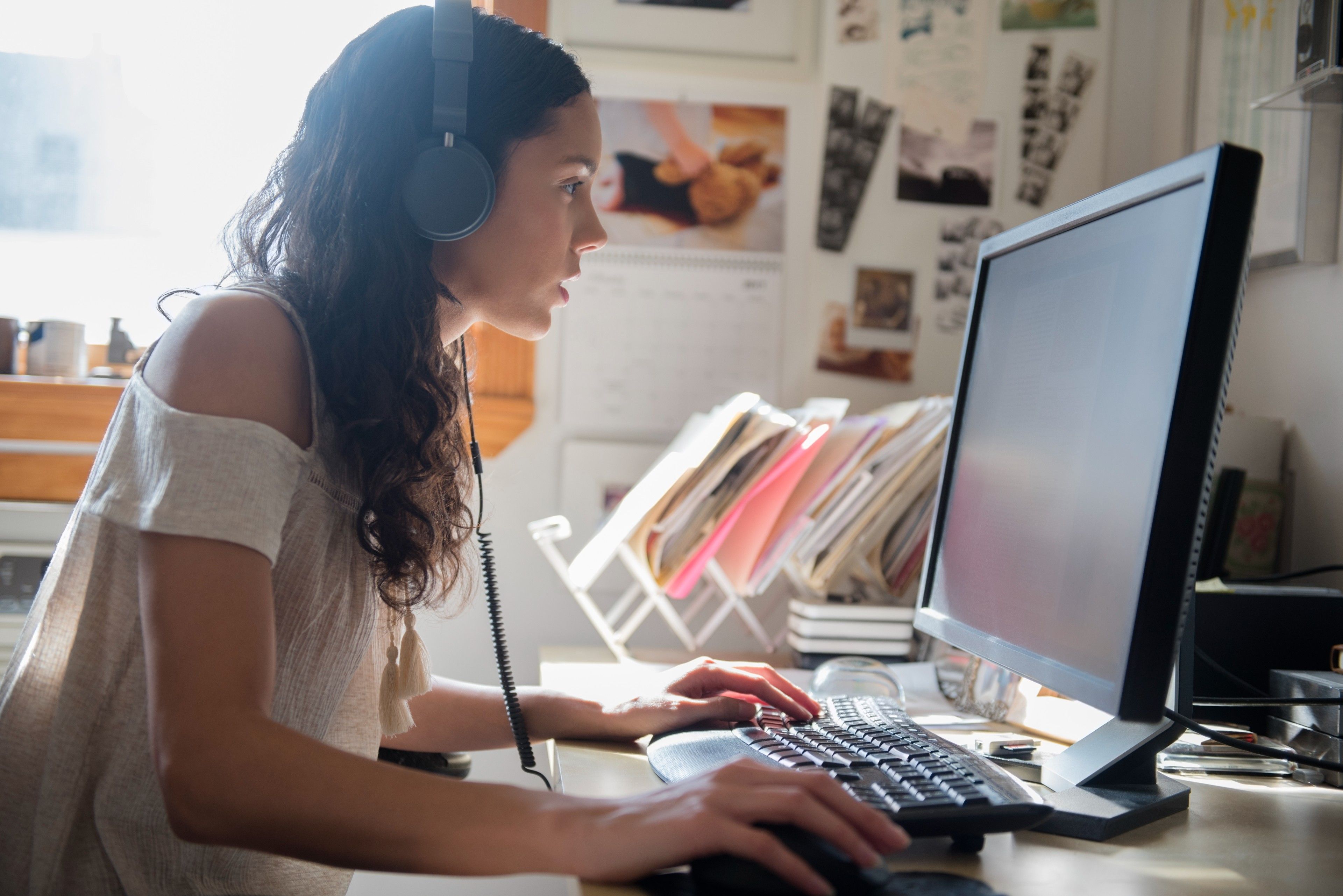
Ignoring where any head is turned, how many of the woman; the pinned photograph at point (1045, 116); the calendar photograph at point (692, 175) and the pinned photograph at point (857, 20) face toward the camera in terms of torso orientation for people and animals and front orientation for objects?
3

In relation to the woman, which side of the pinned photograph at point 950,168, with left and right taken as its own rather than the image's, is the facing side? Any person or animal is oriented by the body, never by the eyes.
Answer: front

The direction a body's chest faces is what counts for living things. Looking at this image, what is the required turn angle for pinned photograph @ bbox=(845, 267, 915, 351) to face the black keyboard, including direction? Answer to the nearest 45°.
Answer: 0° — it already faces it

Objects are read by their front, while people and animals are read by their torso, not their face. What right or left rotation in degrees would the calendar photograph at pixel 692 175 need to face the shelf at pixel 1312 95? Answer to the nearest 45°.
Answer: approximately 45° to its left

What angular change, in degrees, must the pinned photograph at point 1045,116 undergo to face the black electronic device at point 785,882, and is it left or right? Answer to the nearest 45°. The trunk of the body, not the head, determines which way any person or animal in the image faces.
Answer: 0° — it already faces it

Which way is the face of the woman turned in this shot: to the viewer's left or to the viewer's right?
to the viewer's right

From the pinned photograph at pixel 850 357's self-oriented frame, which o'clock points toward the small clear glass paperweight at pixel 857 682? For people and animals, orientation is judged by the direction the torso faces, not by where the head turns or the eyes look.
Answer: The small clear glass paperweight is roughly at 12 o'clock from the pinned photograph.

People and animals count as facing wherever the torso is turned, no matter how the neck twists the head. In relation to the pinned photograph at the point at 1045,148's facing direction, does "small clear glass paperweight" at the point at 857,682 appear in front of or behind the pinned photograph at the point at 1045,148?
in front

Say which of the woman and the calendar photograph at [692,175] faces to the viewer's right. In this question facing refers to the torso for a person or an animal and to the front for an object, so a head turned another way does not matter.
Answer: the woman

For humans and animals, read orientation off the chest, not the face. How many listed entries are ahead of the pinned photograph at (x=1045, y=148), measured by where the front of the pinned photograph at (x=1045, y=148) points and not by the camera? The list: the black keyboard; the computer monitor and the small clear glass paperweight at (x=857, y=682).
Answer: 3

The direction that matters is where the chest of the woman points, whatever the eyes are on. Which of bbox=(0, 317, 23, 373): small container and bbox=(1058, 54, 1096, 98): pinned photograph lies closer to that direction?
the pinned photograph
